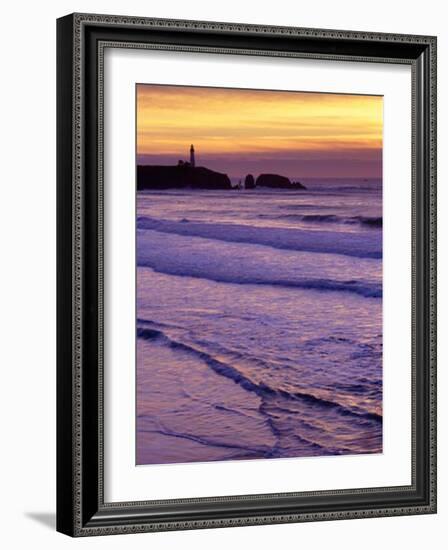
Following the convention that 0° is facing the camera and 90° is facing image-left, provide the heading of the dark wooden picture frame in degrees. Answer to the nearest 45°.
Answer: approximately 315°
